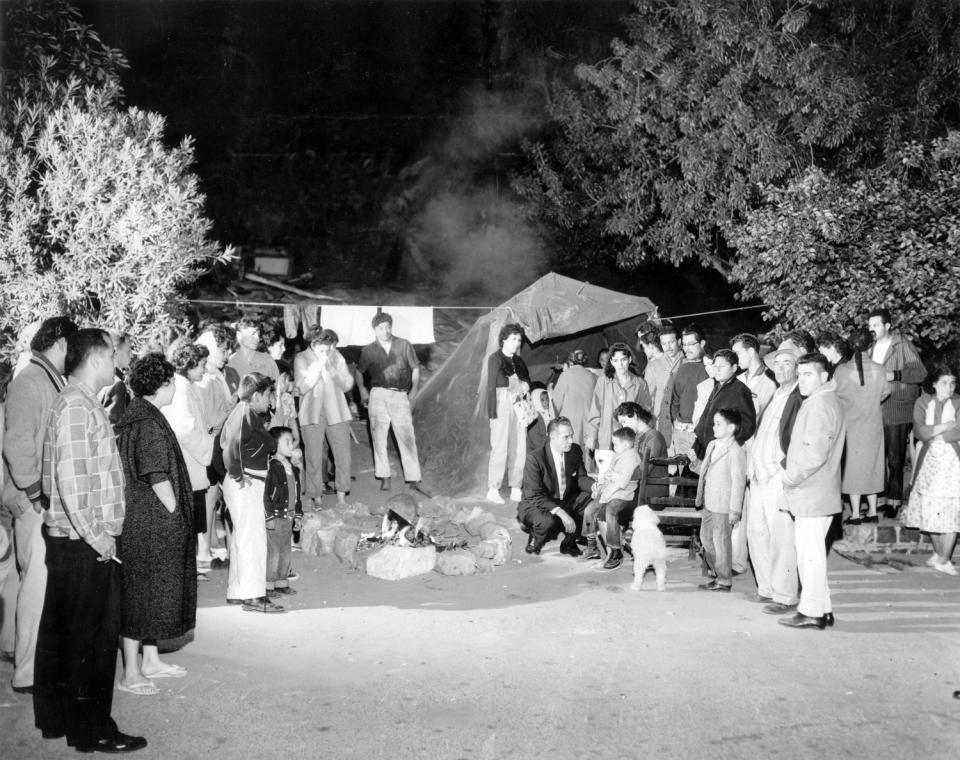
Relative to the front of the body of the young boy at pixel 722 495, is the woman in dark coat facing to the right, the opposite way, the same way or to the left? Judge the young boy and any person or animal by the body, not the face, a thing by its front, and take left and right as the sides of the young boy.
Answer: the opposite way

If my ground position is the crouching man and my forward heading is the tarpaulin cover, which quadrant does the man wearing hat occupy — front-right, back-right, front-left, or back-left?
back-right

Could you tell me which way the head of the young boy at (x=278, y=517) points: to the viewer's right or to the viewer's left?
to the viewer's right

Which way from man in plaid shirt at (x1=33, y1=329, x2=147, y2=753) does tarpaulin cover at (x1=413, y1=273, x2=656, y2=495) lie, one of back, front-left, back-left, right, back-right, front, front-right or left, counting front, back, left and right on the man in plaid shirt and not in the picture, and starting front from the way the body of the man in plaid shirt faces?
front-left

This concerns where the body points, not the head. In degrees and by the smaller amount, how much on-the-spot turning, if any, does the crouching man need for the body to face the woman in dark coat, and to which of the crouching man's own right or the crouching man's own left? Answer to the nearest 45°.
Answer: approximately 90° to the crouching man's own right

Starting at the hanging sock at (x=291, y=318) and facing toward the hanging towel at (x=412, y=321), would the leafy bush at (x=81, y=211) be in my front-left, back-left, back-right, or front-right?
back-right

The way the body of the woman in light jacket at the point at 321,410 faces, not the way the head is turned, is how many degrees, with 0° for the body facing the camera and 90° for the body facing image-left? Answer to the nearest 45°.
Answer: approximately 0°

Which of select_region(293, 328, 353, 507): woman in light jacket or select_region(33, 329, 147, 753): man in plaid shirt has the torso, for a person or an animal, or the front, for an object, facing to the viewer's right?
the man in plaid shirt

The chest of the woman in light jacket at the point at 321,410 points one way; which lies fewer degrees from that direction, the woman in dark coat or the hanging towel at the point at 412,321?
the woman in dark coat

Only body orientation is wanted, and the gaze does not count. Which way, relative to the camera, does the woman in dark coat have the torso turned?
to the viewer's right

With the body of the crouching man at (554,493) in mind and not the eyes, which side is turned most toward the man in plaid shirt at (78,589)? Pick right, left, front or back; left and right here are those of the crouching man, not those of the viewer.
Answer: right

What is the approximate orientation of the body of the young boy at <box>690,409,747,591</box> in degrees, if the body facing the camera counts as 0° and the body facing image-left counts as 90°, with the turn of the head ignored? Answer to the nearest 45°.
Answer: approximately 45°

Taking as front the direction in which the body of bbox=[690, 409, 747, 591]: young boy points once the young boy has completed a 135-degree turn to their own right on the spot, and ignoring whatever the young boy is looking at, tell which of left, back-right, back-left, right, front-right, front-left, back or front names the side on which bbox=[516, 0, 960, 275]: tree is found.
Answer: front
